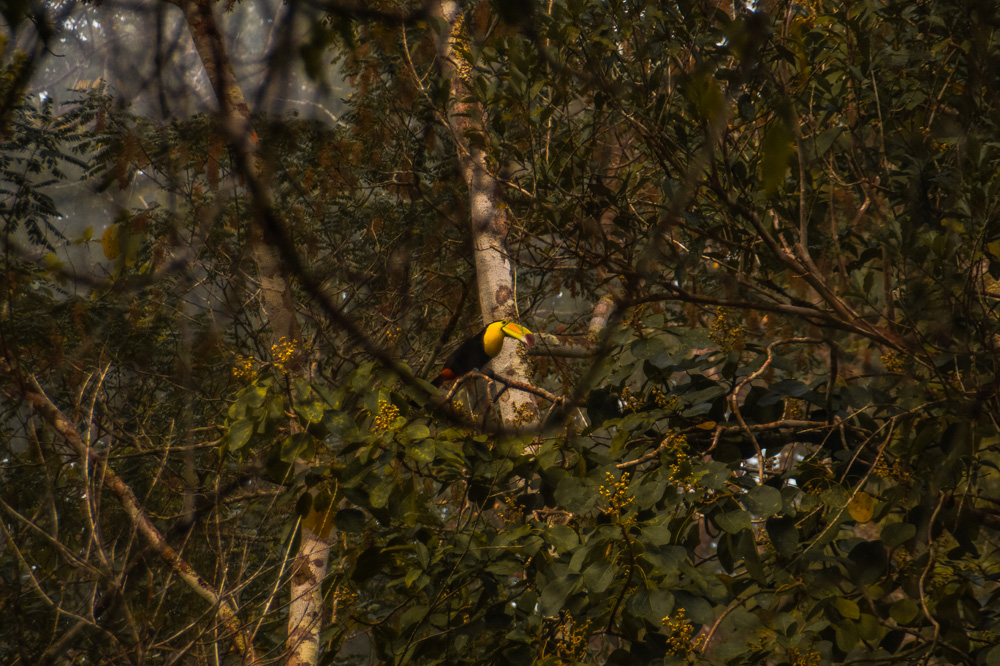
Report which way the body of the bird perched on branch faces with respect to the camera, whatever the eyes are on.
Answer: to the viewer's right
